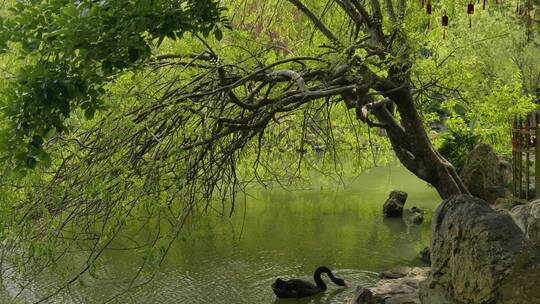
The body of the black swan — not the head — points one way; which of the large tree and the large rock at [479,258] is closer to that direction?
the large rock

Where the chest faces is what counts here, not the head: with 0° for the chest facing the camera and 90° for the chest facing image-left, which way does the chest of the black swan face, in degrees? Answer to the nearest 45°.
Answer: approximately 270°

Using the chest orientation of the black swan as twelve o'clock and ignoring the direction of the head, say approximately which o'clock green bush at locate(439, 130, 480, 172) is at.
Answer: The green bush is roughly at 10 o'clock from the black swan.

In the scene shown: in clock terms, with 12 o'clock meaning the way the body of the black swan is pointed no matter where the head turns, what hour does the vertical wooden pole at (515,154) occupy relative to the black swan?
The vertical wooden pole is roughly at 11 o'clock from the black swan.

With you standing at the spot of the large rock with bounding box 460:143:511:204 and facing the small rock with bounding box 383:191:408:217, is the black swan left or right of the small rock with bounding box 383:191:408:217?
left

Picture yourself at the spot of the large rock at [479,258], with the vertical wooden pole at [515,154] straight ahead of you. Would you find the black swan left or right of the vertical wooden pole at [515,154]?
left

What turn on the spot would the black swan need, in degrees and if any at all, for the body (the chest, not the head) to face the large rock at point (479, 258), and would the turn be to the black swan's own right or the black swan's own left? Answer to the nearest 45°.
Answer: approximately 45° to the black swan's own right

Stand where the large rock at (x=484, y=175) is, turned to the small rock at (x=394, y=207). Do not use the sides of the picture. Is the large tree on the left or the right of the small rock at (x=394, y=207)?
left

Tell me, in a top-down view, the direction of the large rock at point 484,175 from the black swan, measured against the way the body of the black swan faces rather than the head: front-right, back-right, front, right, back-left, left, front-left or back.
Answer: front-left

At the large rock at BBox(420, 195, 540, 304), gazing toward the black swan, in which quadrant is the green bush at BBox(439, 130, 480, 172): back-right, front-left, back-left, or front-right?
front-right

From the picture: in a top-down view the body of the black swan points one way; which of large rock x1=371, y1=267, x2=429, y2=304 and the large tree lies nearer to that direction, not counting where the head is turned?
the large rock

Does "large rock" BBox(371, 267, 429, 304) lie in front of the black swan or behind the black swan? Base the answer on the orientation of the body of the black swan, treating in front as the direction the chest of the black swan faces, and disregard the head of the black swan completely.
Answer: in front

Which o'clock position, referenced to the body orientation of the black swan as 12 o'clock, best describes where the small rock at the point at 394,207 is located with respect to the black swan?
The small rock is roughly at 10 o'clock from the black swan.
